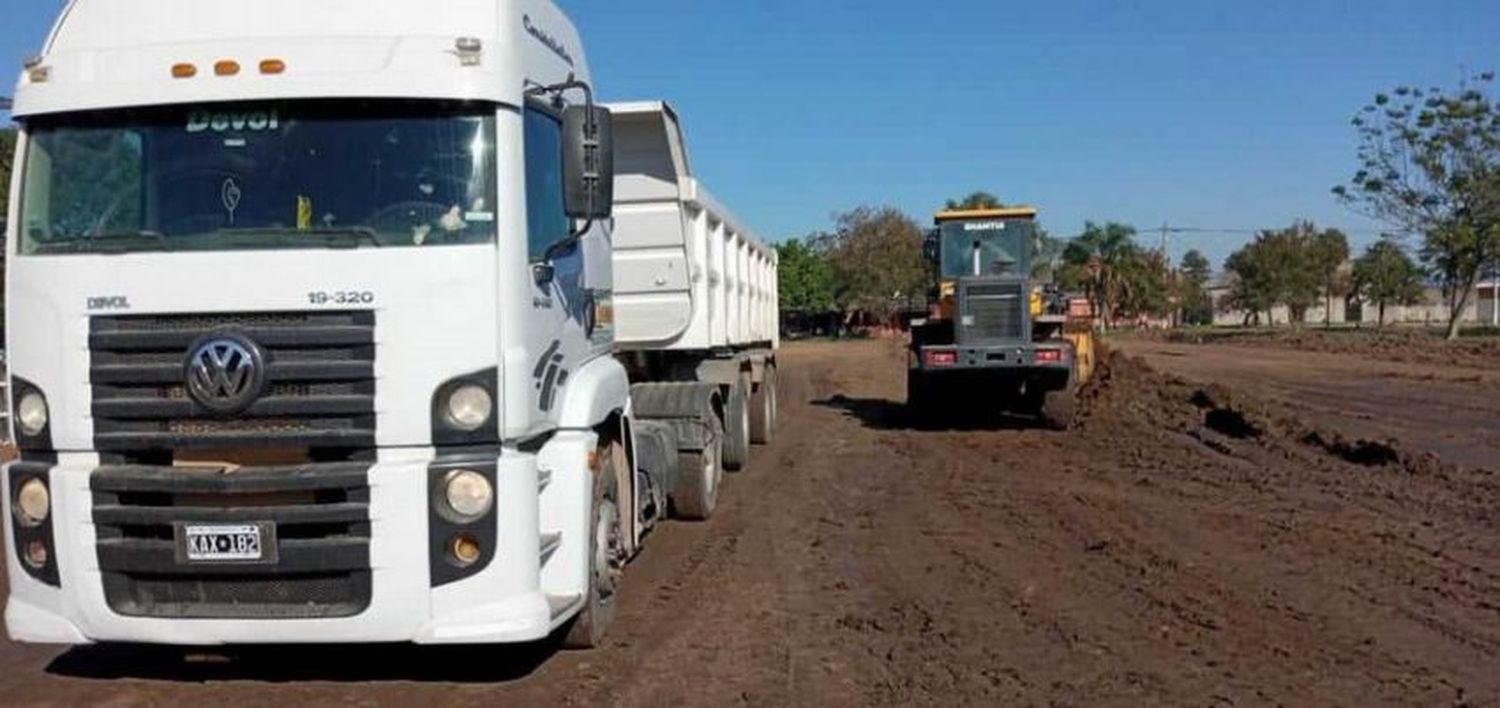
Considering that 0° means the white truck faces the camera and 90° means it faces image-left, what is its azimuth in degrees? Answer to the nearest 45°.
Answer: approximately 0°

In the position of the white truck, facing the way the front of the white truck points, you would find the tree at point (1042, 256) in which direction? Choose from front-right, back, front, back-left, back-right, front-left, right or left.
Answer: back-left
